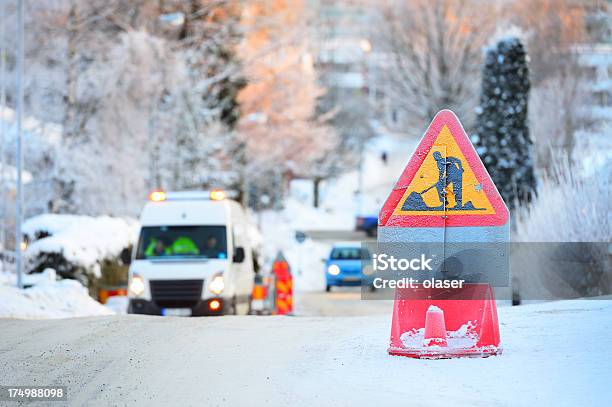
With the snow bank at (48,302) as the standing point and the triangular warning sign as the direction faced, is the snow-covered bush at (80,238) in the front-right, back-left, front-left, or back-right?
back-left

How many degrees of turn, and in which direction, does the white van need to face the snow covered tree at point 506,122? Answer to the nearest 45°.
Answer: approximately 135° to its left

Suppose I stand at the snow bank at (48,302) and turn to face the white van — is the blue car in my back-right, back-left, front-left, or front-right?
front-left

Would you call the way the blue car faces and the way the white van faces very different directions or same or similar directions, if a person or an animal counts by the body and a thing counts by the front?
same or similar directions

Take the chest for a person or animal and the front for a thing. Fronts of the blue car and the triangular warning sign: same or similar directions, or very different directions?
same or similar directions

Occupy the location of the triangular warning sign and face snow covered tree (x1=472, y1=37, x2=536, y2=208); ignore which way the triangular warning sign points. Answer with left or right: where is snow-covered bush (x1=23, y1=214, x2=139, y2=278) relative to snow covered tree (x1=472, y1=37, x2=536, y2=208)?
left

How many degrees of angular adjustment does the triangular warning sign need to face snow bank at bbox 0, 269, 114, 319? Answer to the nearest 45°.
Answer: approximately 135° to its right

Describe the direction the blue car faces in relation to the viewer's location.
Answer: facing the viewer

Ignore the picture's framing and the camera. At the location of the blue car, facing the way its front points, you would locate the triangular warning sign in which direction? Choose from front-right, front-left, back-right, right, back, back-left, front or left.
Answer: front

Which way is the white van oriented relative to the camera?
toward the camera

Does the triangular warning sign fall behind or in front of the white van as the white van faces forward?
in front

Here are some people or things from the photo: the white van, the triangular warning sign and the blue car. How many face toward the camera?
3

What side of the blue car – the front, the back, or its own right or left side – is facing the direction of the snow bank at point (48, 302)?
front

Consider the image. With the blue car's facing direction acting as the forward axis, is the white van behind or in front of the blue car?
in front
